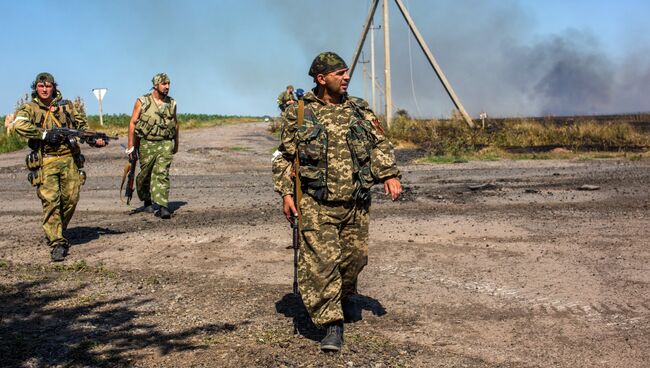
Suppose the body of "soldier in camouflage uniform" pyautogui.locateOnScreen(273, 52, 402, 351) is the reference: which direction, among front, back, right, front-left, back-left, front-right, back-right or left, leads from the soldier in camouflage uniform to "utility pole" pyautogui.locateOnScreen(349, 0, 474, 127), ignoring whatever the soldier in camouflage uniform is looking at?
back

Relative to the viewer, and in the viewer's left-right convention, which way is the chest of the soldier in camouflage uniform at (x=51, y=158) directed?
facing the viewer

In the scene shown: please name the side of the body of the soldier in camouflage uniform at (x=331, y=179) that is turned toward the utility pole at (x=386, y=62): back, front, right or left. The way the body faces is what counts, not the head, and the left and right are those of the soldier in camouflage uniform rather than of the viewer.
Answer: back

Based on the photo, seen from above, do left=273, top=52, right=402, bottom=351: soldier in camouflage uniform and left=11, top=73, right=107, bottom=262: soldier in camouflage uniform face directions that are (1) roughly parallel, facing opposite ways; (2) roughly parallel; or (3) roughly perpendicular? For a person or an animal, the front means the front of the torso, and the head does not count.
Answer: roughly parallel

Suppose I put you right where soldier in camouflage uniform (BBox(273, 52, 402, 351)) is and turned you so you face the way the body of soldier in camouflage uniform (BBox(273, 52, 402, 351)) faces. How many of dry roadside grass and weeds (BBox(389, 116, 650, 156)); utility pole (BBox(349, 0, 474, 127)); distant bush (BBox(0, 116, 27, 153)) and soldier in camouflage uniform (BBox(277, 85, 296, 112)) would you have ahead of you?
0

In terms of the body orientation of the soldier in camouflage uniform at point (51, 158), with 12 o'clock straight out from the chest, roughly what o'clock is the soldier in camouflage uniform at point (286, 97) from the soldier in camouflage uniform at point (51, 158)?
the soldier in camouflage uniform at point (286, 97) is roughly at 7 o'clock from the soldier in camouflage uniform at point (51, 158).

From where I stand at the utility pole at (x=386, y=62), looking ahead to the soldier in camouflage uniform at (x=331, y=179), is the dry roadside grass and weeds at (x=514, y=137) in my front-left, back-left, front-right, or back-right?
front-left

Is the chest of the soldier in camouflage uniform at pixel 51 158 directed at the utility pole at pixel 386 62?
no

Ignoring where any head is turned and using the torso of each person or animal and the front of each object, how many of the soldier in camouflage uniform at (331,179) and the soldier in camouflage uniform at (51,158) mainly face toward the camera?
2

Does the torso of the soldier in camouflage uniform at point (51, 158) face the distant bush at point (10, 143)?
no

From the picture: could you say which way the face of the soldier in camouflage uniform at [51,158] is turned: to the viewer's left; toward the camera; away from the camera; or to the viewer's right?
toward the camera

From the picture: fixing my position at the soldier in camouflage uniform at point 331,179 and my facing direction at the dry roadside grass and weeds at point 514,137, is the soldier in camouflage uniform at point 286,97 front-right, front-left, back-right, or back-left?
front-left

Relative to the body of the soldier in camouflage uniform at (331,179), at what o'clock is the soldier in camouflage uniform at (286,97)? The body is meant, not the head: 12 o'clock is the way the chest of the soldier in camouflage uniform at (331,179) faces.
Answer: the soldier in camouflage uniform at (286,97) is roughly at 6 o'clock from the soldier in camouflage uniform at (331,179).

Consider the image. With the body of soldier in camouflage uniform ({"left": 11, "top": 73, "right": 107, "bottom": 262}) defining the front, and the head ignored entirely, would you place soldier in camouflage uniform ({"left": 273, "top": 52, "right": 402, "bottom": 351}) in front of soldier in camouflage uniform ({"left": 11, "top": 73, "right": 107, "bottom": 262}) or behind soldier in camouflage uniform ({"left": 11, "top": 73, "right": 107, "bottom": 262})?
in front

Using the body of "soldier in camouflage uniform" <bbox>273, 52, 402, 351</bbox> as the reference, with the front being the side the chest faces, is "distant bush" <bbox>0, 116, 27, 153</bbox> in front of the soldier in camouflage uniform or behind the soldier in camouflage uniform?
behind
